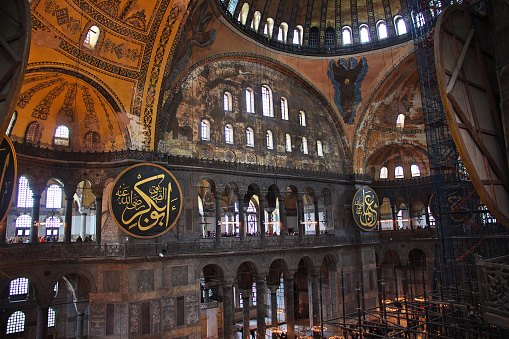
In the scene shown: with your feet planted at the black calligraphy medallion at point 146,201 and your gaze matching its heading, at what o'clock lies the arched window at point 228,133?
The arched window is roughly at 8 o'clock from the black calligraphy medallion.

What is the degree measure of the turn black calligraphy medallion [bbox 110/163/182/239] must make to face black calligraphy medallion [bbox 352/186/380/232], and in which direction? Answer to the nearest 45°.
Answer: approximately 135° to its left

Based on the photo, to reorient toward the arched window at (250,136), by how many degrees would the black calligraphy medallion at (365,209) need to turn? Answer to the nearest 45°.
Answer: approximately 90° to its right

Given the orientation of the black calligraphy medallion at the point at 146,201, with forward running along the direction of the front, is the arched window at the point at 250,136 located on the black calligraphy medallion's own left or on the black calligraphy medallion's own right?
on the black calligraphy medallion's own left

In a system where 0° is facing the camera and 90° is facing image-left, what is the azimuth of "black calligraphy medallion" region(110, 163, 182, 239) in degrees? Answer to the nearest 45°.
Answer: approximately 0°

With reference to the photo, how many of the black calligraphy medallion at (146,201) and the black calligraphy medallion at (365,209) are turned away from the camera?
0

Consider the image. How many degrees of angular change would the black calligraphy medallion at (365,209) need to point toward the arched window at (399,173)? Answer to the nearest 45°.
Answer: approximately 90° to its left

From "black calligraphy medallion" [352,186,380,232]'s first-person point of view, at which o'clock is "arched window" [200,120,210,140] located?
The arched window is roughly at 3 o'clock from the black calligraphy medallion.

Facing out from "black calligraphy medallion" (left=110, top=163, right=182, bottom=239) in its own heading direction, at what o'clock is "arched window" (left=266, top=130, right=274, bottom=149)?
The arched window is roughly at 8 o'clock from the black calligraphy medallion.
